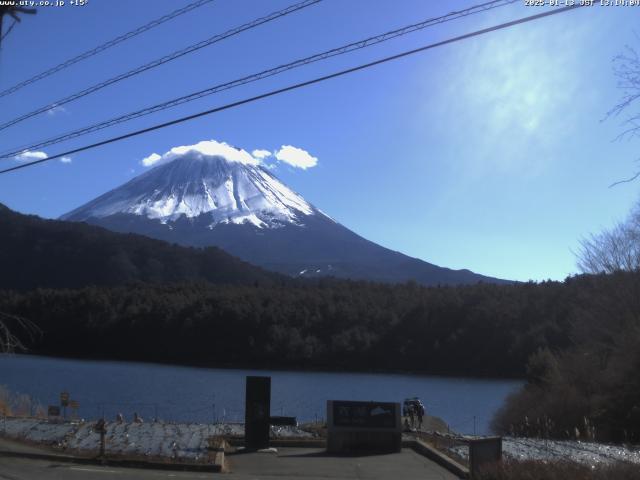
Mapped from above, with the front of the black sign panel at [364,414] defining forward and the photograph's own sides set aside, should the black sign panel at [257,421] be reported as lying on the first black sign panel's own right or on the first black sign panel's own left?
on the first black sign panel's own right

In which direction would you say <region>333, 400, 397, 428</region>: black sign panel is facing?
toward the camera
